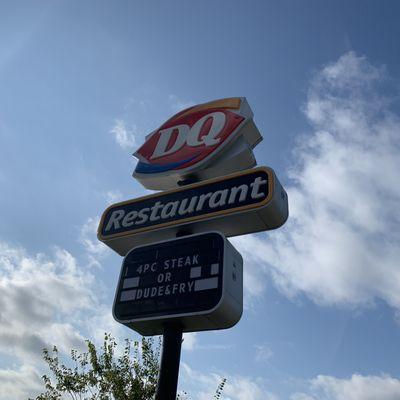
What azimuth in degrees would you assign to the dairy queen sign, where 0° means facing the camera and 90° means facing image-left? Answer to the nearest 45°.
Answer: approximately 45°
